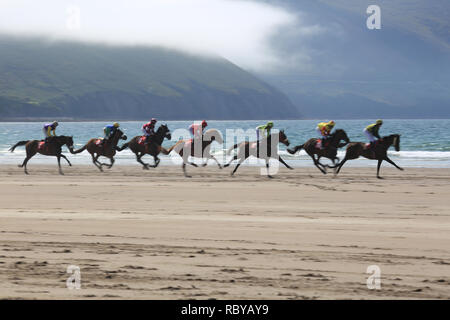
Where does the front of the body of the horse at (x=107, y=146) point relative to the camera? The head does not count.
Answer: to the viewer's right

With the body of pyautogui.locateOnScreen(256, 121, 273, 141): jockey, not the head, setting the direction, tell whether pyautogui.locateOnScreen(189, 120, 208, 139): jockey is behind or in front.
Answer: behind

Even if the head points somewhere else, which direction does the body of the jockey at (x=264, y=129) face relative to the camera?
to the viewer's right

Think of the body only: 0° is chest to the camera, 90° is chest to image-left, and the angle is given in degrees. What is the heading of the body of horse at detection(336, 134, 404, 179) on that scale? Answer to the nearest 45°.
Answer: approximately 270°

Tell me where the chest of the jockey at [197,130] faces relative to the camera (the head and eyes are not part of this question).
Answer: to the viewer's right

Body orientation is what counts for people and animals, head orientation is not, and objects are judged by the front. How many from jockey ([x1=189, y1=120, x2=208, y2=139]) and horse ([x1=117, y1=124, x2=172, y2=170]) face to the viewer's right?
2

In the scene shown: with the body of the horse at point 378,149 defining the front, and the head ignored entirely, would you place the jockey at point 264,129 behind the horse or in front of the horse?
behind

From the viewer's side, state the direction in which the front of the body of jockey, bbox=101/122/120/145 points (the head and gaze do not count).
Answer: to the viewer's right
